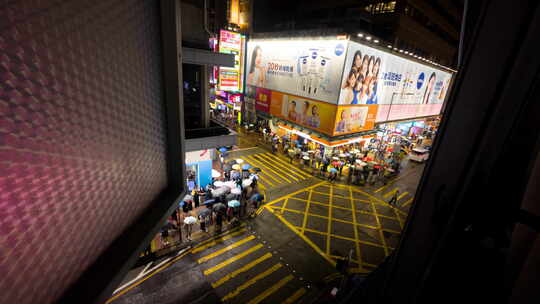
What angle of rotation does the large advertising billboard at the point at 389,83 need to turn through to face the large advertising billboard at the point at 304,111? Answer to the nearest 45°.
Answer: approximately 90° to its right

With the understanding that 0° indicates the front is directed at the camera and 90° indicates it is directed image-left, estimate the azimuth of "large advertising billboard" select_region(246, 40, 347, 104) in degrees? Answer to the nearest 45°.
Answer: approximately 45°

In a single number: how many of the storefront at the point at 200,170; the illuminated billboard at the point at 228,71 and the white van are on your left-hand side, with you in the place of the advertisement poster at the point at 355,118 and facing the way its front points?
1

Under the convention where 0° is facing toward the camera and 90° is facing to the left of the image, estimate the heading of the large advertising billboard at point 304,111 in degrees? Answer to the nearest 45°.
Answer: approximately 45°

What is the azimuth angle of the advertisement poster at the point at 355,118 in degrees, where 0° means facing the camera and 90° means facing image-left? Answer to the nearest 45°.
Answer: approximately 315°

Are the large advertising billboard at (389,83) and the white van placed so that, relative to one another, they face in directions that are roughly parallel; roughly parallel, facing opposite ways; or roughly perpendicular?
roughly perpendicular
